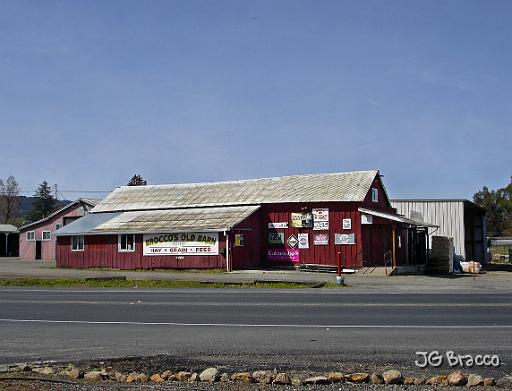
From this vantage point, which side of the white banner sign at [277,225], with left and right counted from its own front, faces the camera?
front

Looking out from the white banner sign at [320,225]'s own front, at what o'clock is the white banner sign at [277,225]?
the white banner sign at [277,225] is roughly at 4 o'clock from the white banner sign at [320,225].

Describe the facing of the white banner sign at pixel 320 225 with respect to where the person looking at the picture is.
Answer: facing the viewer

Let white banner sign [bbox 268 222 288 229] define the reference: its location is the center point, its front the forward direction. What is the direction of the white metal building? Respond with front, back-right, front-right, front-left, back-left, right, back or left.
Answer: back-left

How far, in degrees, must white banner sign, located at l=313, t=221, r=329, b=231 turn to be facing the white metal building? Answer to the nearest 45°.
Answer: approximately 135° to its left

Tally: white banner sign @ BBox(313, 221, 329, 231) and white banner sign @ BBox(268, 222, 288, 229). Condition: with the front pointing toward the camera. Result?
2

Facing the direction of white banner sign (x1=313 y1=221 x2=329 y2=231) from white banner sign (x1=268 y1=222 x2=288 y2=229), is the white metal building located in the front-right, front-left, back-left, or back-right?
front-left

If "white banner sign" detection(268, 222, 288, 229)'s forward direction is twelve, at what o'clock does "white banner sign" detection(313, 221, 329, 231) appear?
"white banner sign" detection(313, 221, 329, 231) is roughly at 10 o'clock from "white banner sign" detection(268, 222, 288, 229).

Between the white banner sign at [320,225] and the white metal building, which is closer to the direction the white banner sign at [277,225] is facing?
the white banner sign
